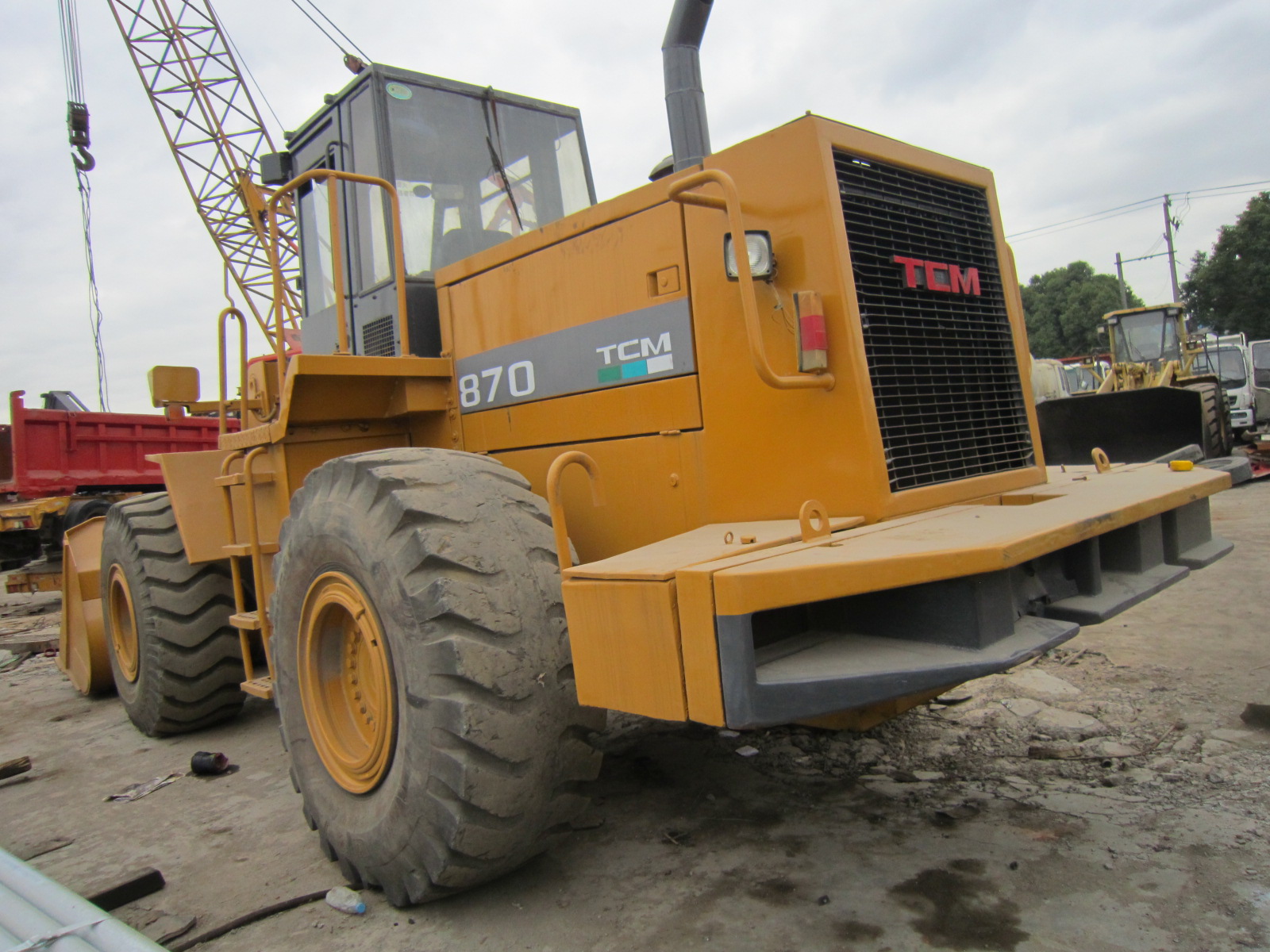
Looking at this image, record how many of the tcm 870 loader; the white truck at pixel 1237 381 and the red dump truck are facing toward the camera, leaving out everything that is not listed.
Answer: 1

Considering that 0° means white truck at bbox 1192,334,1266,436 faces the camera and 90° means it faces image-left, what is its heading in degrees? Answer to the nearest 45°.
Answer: approximately 0°

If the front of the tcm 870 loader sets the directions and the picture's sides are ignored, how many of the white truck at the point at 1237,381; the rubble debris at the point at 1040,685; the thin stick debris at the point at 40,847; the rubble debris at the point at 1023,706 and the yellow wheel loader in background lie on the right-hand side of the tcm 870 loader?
4

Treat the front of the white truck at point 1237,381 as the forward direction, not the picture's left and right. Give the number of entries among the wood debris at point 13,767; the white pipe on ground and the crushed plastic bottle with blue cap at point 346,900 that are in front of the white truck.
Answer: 3

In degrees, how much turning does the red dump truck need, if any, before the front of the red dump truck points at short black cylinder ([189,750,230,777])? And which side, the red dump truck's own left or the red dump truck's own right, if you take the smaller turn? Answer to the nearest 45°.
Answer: approximately 135° to the red dump truck's own right

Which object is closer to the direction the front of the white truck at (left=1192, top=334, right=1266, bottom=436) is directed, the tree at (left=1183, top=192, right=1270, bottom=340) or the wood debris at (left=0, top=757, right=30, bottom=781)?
the wood debris

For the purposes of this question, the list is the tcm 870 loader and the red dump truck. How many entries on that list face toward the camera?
0

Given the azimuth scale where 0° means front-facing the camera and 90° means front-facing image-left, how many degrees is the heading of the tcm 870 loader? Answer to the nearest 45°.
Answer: approximately 135°

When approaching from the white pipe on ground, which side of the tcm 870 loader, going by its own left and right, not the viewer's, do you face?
left

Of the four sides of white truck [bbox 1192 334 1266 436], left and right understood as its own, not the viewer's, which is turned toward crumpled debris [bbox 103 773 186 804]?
front

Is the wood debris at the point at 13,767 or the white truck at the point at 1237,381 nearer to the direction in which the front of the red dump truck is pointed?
the white truck

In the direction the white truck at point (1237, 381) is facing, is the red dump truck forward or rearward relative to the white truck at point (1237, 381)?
forward

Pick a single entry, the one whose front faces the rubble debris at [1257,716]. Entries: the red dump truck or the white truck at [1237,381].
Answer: the white truck

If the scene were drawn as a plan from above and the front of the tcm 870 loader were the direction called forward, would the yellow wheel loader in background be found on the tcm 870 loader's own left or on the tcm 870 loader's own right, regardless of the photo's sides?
on the tcm 870 loader's own right

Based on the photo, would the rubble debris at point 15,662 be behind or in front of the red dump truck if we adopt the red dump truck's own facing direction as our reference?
behind

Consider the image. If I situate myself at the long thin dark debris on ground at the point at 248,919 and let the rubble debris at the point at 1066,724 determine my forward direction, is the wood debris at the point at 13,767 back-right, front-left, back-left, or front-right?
back-left
